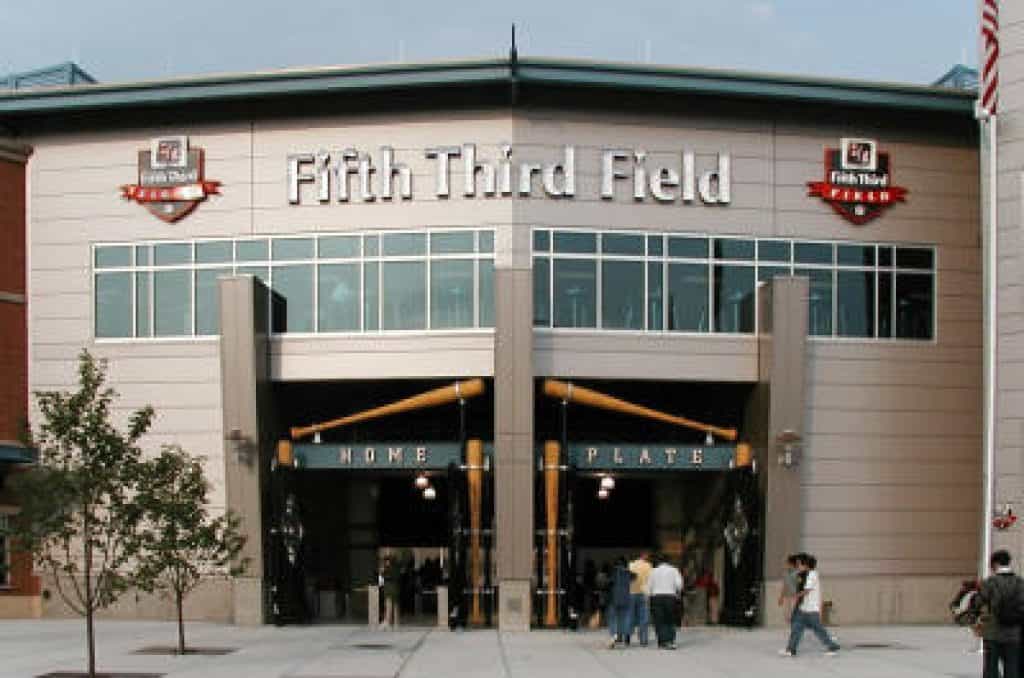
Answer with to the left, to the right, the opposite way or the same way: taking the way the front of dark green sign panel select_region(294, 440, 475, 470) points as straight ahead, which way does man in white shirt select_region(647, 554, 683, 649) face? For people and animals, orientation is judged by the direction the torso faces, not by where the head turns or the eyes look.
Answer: the opposite way

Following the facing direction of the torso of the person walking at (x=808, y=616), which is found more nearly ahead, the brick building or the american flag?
the brick building

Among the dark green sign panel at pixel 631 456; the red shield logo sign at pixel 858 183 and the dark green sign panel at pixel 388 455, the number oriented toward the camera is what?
3

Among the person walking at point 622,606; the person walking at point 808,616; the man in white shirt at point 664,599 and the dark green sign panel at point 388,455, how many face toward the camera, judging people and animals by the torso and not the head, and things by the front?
1

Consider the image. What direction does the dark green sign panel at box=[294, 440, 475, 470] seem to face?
toward the camera

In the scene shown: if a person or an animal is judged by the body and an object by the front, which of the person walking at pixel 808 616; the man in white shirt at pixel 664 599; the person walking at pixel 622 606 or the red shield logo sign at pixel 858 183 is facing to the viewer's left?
the person walking at pixel 808 616

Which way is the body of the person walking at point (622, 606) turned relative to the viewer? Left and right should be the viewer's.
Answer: facing away from the viewer

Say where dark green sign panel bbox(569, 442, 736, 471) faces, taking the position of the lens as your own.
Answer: facing the viewer

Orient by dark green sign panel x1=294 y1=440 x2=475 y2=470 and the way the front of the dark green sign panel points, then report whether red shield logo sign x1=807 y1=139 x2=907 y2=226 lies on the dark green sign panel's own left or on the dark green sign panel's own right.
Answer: on the dark green sign panel's own left

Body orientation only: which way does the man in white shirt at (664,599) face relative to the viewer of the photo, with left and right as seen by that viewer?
facing away from the viewer
